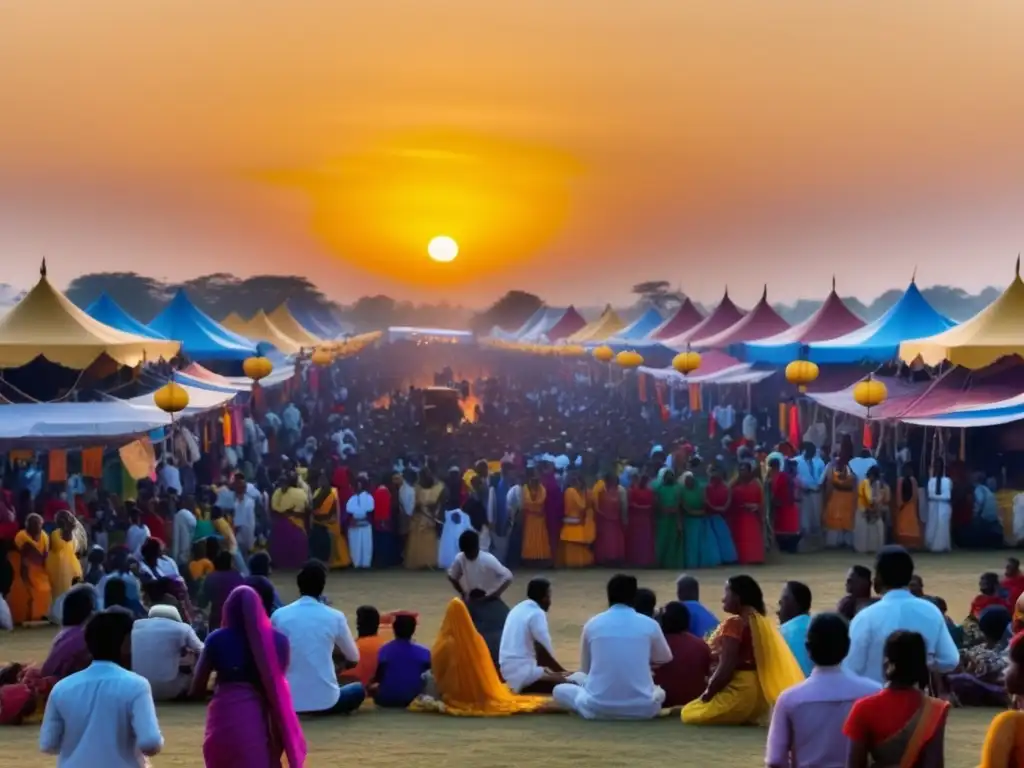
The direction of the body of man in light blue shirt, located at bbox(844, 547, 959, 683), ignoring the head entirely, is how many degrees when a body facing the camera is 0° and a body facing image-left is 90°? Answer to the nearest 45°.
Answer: approximately 180°

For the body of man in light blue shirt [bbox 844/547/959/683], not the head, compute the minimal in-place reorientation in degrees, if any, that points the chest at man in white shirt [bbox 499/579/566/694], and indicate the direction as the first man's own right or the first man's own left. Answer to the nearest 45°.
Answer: approximately 45° to the first man's own left

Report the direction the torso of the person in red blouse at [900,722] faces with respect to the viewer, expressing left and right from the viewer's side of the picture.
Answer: facing away from the viewer

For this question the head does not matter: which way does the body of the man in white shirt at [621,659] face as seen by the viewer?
away from the camera

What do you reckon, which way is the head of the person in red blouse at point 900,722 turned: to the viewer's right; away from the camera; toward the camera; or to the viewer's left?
away from the camera

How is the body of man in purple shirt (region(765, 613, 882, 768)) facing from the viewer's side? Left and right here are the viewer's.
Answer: facing away from the viewer

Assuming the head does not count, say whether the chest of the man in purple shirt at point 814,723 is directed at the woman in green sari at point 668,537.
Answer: yes

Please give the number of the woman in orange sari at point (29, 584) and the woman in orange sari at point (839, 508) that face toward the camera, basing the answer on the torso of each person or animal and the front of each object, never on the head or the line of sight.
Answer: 2

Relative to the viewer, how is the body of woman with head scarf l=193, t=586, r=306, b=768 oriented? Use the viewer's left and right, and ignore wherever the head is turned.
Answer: facing away from the viewer
